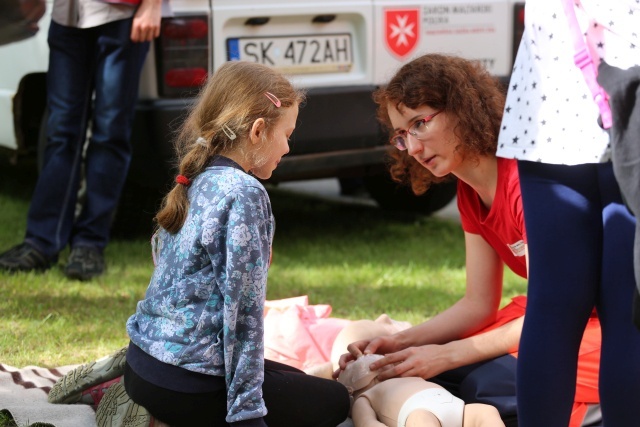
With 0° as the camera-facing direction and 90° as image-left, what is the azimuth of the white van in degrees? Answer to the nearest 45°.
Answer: approximately 135°

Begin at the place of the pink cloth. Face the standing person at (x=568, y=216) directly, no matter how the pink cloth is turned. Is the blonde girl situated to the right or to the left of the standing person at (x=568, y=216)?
right

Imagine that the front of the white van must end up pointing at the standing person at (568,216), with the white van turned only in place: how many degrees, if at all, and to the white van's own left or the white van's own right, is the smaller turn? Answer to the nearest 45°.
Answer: approximately 135° to the white van's own left

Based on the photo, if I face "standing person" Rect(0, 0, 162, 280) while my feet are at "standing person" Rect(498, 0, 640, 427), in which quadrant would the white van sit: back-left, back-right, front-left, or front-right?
front-right

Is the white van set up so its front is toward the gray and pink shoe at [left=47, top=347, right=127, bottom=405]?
no

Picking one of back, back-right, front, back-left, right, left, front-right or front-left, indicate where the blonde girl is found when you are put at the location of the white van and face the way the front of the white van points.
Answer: back-left

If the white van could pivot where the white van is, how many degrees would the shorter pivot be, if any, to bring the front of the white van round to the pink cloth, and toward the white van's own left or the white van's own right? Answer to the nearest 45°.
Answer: approximately 135° to the white van's own left

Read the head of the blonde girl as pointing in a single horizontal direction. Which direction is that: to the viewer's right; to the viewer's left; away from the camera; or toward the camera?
to the viewer's right
